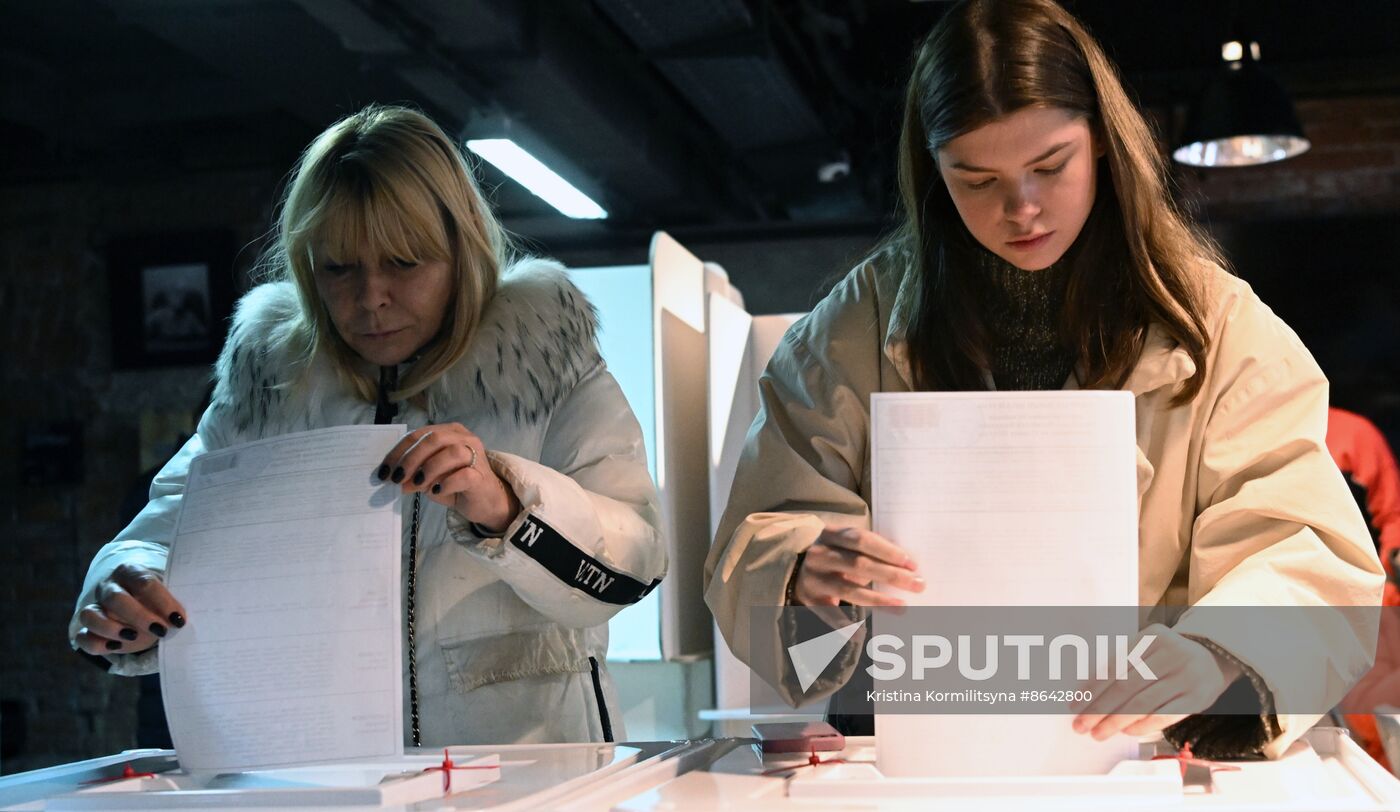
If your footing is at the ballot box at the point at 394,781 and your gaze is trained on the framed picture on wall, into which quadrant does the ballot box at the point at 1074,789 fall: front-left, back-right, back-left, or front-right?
back-right

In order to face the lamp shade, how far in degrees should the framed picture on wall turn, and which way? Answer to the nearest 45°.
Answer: approximately 45° to its left

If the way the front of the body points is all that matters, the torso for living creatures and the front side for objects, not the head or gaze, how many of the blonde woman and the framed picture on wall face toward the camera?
2

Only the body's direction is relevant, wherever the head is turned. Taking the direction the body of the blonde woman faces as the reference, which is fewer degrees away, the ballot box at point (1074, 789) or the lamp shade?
the ballot box

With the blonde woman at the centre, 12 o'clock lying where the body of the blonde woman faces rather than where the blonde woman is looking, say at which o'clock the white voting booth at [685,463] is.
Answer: The white voting booth is roughly at 7 o'clock from the blonde woman.

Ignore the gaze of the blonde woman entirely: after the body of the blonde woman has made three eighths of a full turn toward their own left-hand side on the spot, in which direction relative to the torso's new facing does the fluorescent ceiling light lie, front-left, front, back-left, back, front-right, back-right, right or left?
front-left

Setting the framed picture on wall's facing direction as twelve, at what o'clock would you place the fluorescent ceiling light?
The fluorescent ceiling light is roughly at 11 o'clock from the framed picture on wall.

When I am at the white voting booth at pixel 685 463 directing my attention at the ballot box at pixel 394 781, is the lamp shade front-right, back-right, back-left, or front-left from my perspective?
back-left
